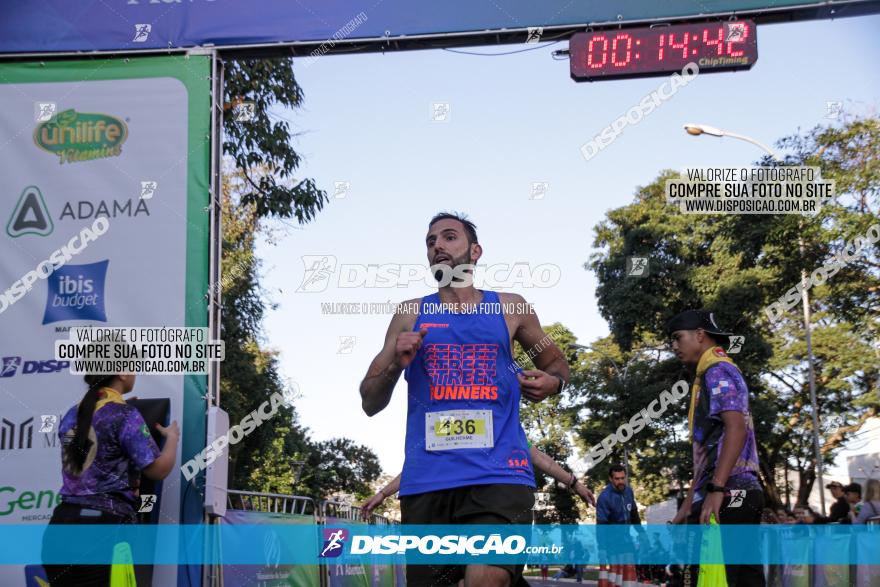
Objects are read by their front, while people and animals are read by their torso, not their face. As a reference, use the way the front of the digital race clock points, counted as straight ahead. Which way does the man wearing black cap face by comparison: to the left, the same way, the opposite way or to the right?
to the right

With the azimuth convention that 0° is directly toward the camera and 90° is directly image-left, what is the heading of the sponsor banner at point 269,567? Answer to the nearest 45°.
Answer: approximately 0°

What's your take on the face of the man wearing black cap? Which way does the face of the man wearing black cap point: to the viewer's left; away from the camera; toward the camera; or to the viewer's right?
to the viewer's left

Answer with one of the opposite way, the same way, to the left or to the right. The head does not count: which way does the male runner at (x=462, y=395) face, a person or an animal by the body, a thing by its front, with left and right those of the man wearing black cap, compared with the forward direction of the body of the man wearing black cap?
to the left

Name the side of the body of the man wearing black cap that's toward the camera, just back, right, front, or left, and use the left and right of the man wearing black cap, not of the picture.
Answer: left

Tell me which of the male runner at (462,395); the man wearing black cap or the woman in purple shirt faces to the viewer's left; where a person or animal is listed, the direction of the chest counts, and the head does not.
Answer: the man wearing black cap

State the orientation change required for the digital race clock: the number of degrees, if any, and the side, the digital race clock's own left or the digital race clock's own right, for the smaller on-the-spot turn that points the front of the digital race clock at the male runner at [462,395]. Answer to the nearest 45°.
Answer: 0° — it already faces them

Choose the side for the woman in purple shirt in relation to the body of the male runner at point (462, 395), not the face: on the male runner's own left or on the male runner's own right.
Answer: on the male runner's own right
